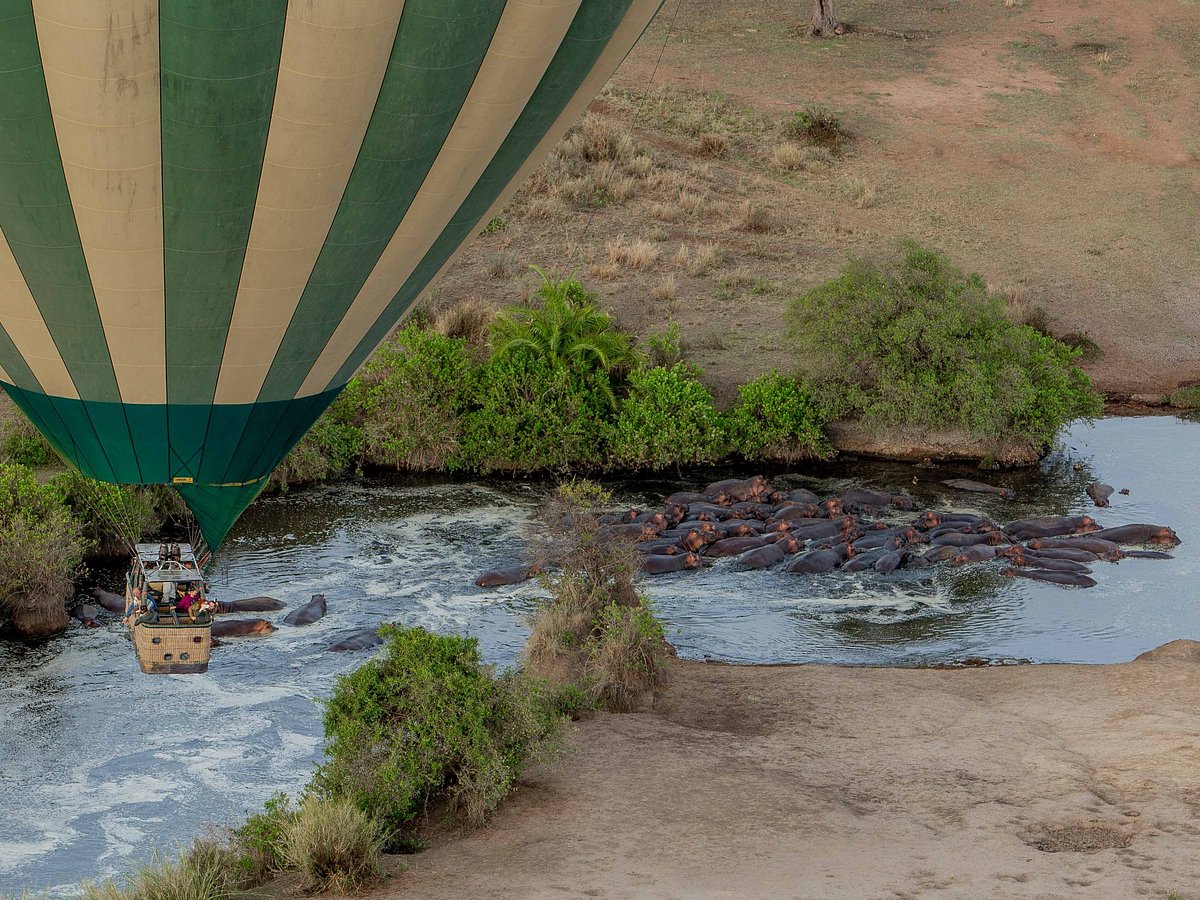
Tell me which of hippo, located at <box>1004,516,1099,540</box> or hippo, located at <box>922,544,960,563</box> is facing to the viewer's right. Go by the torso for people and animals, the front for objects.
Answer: hippo, located at <box>1004,516,1099,540</box>

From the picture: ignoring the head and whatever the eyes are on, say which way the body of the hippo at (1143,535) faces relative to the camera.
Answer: to the viewer's right

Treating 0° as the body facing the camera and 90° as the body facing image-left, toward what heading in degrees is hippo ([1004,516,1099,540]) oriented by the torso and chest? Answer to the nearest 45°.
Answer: approximately 270°

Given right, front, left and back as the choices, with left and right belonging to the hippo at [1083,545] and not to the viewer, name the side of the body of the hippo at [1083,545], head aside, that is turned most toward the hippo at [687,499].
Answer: back

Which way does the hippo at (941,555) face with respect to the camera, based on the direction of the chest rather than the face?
to the viewer's left

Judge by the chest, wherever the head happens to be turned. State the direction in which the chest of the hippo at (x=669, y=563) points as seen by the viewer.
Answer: to the viewer's right

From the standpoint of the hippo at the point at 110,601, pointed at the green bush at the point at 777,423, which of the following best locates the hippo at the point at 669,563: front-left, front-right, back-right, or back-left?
front-right

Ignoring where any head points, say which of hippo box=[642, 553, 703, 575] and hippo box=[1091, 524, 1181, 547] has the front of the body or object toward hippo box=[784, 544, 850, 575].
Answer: hippo box=[642, 553, 703, 575]

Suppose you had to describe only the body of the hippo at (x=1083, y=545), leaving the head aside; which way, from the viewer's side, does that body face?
to the viewer's right

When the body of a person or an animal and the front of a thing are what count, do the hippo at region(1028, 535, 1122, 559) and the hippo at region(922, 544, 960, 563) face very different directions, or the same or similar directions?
very different directions
